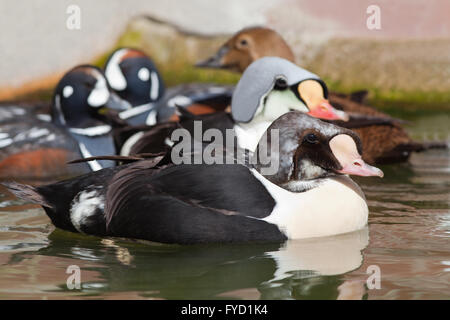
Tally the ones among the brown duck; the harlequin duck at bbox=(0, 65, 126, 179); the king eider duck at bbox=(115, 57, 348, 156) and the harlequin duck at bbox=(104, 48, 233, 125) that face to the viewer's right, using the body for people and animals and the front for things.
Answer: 2

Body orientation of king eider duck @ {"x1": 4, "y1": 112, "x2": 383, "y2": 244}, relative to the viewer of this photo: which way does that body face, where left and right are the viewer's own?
facing to the right of the viewer

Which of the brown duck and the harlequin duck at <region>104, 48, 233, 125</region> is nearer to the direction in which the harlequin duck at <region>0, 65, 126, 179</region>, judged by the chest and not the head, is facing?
the brown duck

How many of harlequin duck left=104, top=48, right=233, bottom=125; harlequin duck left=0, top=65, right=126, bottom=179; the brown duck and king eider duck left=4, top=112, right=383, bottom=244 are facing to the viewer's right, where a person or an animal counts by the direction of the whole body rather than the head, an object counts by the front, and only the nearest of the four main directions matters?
2

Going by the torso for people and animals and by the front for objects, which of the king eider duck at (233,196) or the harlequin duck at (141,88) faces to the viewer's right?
the king eider duck

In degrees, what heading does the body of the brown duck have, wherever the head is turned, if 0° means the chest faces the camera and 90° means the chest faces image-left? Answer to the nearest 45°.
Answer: approximately 90°

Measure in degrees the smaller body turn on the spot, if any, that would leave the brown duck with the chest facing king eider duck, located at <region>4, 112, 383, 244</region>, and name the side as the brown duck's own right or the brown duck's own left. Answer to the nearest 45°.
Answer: approximately 90° to the brown duck's own left

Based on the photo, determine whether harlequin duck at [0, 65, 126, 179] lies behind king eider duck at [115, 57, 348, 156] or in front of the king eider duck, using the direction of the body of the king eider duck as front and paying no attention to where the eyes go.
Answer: behind

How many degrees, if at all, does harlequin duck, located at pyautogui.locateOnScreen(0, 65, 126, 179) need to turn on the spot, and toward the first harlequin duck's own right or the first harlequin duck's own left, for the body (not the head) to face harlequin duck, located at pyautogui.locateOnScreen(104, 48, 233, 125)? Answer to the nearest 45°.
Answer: approximately 45° to the first harlequin duck's own left

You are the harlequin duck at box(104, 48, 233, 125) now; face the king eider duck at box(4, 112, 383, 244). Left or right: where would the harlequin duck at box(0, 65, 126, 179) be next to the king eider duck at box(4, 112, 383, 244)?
right

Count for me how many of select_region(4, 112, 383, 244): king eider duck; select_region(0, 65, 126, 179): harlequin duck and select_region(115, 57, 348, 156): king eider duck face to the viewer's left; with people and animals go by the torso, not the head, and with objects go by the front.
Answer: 0

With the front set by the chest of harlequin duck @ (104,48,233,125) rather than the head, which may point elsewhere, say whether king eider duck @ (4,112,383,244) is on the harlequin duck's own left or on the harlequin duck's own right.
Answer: on the harlequin duck's own left

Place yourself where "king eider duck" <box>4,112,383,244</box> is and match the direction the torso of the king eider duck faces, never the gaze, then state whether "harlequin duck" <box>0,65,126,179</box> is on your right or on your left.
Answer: on your left

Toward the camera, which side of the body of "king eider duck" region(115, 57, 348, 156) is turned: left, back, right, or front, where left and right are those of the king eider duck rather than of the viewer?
right

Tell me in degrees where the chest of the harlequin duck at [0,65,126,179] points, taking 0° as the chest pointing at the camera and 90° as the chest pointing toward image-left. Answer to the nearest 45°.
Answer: approximately 270°
